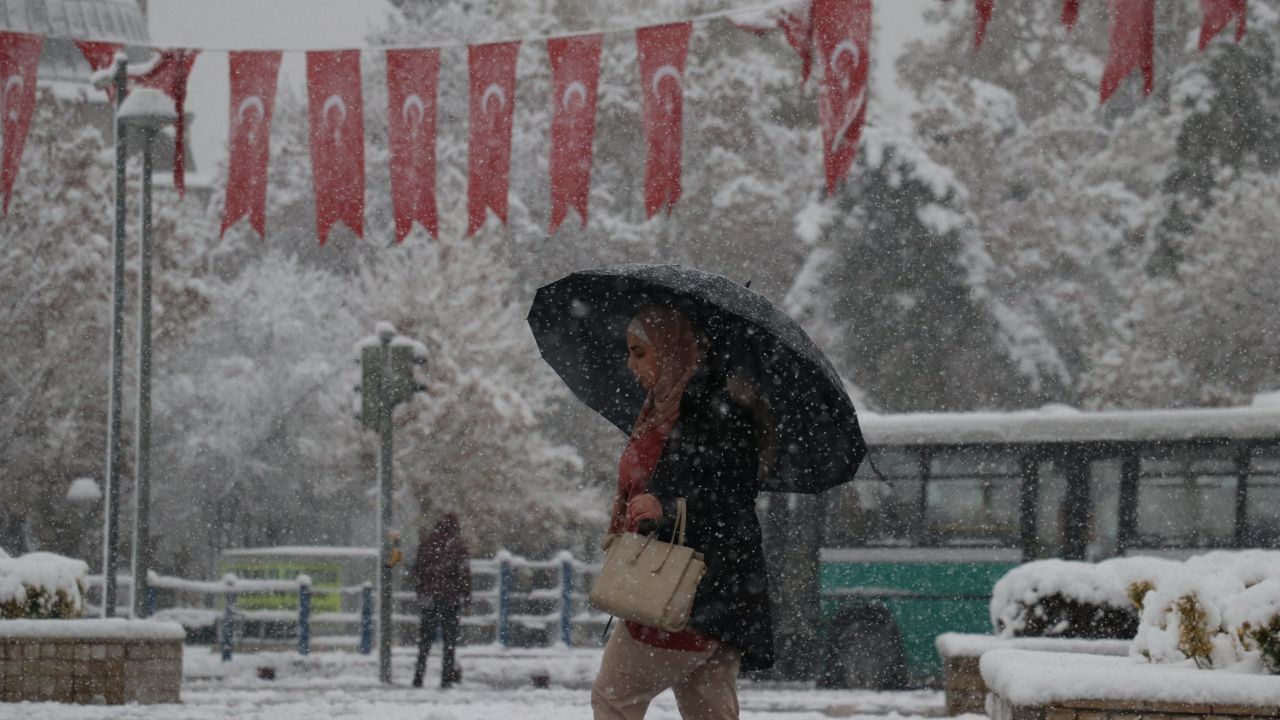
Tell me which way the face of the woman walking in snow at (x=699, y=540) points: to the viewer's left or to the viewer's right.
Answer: to the viewer's left

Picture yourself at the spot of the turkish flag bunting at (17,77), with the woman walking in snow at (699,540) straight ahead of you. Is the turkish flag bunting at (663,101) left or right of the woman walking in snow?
left

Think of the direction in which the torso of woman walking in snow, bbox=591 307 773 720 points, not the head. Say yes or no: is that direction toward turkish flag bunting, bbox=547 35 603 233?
no

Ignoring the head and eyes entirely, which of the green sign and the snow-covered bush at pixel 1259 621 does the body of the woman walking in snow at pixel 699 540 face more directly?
the green sign

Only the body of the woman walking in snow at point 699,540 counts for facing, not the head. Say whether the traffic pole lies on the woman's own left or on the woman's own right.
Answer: on the woman's own right

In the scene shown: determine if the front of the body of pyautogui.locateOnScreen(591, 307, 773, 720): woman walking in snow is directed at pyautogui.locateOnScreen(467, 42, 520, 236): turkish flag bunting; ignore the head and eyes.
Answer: no

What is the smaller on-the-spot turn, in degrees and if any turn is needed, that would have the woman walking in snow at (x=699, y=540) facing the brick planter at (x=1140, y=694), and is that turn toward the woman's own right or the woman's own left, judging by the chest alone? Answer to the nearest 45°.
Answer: approximately 135° to the woman's own right

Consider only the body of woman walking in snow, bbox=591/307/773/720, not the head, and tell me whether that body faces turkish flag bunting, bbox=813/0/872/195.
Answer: no

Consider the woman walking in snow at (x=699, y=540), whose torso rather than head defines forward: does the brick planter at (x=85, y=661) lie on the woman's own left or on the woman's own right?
on the woman's own right

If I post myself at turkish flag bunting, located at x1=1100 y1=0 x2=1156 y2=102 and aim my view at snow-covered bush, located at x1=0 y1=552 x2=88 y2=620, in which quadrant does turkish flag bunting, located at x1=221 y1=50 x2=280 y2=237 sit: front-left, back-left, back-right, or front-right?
front-right

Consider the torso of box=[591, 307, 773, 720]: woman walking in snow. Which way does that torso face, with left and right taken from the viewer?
facing to the left of the viewer

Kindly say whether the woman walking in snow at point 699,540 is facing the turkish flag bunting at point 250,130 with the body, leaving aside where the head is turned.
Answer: no

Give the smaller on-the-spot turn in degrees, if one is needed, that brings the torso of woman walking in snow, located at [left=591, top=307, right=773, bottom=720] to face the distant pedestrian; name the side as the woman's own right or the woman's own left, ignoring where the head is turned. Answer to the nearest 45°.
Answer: approximately 90° to the woman's own right

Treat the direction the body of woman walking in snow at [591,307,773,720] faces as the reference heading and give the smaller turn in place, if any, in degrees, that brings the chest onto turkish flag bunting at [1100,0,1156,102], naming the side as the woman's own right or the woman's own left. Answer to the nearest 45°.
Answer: approximately 90° to the woman's own right
